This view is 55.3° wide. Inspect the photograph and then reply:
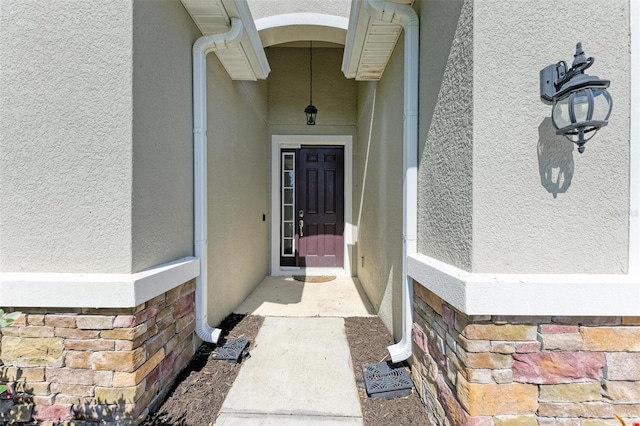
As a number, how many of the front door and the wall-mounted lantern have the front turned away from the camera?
0

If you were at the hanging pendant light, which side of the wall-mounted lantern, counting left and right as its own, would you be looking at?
back

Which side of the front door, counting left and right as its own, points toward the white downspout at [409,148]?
front

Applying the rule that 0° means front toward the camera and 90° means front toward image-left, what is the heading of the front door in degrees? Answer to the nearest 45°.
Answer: approximately 0°

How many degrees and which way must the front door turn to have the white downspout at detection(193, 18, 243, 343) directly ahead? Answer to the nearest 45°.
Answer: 0° — it already faces it

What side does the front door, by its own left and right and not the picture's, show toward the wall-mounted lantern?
front
